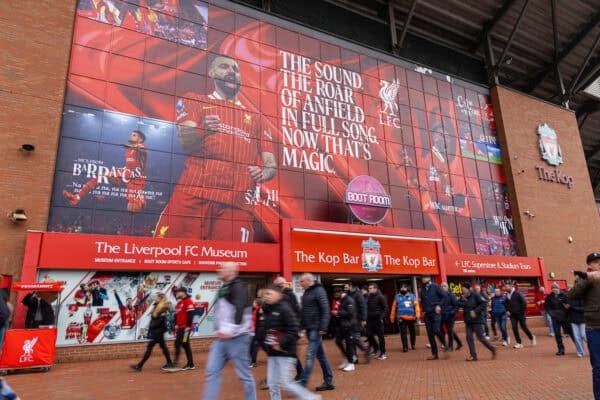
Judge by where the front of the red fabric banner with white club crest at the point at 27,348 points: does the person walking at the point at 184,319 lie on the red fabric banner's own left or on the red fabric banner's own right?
on the red fabric banner's own left

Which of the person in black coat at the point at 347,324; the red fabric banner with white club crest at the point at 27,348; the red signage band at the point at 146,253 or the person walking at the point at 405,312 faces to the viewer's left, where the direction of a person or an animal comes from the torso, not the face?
the person in black coat

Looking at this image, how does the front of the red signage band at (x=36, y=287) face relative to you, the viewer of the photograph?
facing the viewer

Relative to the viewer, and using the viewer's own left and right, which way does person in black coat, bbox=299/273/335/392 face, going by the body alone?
facing to the left of the viewer

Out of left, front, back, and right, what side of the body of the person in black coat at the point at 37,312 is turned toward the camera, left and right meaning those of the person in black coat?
front

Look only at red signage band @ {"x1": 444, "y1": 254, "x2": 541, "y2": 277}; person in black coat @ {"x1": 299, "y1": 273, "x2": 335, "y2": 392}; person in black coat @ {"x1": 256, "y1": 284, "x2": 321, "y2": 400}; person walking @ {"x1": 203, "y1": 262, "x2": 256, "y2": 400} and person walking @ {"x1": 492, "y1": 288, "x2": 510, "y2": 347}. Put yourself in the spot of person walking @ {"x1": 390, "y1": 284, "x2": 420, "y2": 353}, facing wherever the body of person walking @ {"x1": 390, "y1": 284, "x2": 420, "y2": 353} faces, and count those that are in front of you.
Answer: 3

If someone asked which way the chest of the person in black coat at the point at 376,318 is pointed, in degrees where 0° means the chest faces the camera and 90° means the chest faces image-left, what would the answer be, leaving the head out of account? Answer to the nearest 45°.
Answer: approximately 45°

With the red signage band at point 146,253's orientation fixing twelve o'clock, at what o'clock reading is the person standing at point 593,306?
The person standing is roughly at 11 o'clock from the red signage band.

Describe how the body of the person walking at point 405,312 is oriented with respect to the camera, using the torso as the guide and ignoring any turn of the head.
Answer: toward the camera
